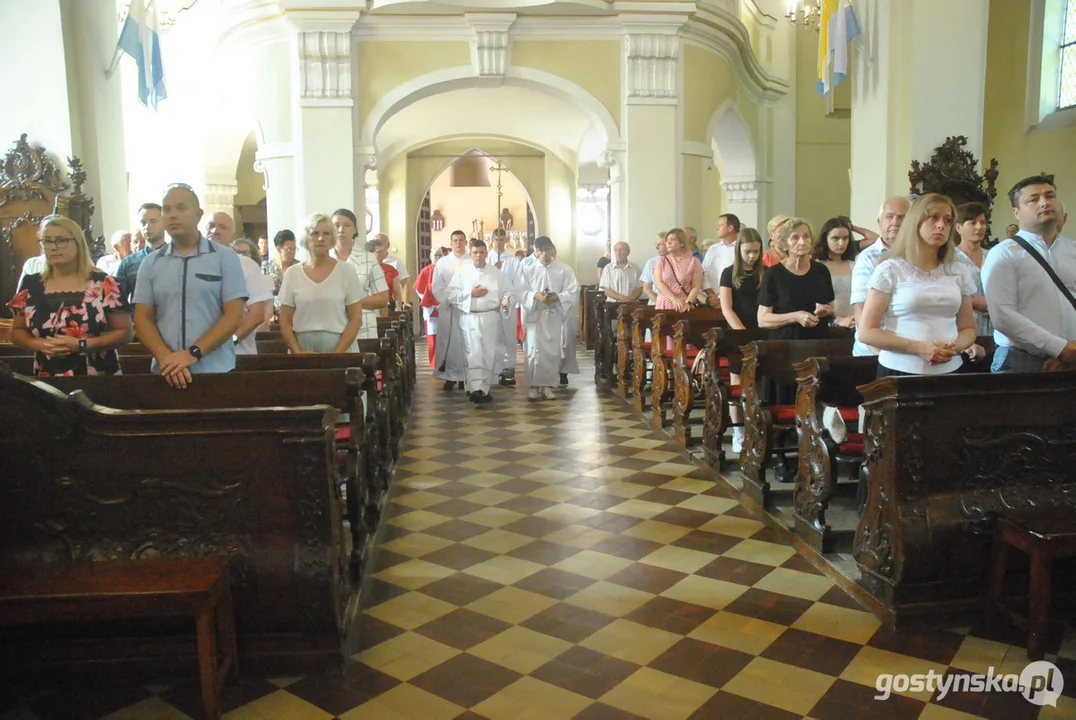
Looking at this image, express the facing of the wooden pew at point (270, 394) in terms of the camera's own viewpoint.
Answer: facing the viewer

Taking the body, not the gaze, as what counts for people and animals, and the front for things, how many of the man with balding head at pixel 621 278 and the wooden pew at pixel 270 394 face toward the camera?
2

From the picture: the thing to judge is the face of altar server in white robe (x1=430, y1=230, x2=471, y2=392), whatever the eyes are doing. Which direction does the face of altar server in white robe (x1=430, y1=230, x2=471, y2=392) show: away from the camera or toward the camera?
toward the camera

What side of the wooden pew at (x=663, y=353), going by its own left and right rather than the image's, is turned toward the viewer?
front

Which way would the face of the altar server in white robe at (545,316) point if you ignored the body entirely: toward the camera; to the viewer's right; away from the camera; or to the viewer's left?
toward the camera

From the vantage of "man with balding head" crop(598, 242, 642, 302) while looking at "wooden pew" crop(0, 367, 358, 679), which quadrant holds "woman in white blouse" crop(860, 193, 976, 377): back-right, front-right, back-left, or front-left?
front-left

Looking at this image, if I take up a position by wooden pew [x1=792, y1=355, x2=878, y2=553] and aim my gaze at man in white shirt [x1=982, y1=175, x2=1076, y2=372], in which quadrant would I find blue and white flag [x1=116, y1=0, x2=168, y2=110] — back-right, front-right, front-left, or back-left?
back-left

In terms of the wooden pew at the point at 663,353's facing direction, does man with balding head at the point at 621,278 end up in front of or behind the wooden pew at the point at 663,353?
behind

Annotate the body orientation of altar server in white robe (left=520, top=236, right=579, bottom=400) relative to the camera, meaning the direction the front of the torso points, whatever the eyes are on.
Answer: toward the camera

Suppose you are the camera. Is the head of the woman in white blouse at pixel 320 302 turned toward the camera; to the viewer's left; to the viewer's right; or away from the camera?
toward the camera

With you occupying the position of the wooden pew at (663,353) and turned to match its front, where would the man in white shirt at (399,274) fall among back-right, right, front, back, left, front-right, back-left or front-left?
back-right

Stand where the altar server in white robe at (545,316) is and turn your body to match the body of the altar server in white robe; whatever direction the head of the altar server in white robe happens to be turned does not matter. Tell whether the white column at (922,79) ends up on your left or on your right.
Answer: on your left

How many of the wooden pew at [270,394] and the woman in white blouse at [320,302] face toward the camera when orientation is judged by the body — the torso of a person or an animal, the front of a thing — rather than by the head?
2

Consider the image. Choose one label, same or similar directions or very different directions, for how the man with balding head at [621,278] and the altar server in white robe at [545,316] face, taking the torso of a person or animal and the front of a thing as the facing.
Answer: same or similar directions

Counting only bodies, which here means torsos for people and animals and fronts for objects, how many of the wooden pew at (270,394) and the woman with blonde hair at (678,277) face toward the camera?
2

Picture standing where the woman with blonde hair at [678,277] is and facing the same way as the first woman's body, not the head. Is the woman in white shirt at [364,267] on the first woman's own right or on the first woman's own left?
on the first woman's own right

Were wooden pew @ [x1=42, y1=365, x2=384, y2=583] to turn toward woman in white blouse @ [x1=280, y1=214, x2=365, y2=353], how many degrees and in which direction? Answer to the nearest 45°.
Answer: approximately 180°

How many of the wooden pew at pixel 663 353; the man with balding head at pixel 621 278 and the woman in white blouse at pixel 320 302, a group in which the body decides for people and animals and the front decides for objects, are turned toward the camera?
3

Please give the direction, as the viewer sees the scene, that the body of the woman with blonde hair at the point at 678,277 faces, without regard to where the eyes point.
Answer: toward the camera
